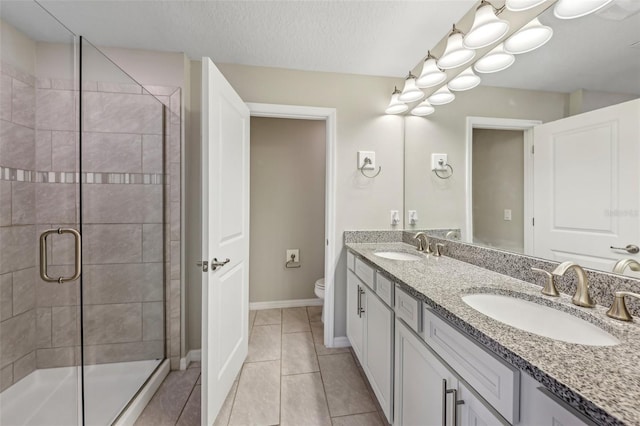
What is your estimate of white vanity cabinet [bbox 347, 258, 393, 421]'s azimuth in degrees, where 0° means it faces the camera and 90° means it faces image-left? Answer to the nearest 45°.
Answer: approximately 90°

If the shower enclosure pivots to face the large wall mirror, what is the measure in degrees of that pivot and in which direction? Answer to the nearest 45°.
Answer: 0° — it already faces it

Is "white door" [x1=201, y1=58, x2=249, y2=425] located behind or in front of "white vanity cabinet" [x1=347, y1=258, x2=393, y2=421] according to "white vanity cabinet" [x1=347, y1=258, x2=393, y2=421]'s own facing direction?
in front

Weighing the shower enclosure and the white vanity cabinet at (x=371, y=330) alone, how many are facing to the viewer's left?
1

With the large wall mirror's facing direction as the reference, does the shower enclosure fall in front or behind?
in front

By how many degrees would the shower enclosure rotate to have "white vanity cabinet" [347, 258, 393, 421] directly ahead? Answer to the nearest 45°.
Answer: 0° — it already faces it

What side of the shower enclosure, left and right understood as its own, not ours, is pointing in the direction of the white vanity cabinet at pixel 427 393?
front

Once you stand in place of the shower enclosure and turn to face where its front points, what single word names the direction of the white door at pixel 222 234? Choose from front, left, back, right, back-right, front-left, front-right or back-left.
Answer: front

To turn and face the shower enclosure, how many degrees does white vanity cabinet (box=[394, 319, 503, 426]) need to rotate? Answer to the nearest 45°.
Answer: approximately 45° to its right

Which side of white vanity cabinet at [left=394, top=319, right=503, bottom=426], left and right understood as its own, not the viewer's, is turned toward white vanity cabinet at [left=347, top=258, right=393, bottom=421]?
right
